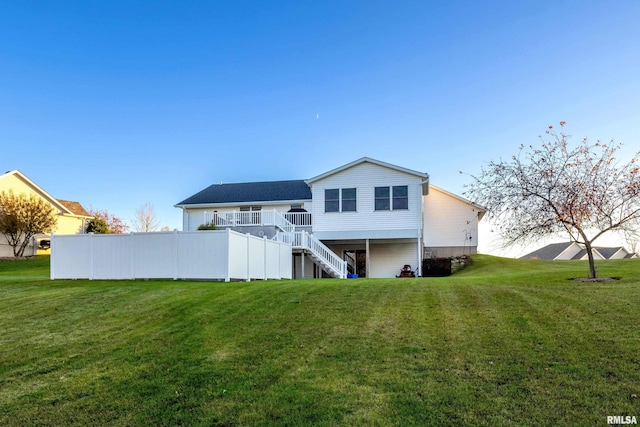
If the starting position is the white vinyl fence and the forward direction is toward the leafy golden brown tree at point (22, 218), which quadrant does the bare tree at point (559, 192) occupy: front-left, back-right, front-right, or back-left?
back-right

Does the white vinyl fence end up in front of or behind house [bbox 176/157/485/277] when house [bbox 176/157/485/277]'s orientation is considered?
behind

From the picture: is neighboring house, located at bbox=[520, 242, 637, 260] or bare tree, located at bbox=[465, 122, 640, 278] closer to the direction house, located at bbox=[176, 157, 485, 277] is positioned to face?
the neighboring house

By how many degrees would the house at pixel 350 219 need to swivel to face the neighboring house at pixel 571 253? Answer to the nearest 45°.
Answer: approximately 45° to its right

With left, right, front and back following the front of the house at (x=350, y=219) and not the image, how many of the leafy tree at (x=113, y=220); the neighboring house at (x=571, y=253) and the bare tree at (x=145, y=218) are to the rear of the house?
0

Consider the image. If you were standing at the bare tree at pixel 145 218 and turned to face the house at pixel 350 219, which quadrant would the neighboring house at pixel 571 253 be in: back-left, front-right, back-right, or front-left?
front-left

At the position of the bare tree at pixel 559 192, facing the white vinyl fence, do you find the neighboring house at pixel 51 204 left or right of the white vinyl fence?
right

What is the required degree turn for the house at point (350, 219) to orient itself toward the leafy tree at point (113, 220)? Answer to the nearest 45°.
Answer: approximately 45° to its left

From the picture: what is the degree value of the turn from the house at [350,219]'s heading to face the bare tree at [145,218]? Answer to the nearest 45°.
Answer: approximately 45° to its left

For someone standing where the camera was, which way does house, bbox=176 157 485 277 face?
facing away from the viewer

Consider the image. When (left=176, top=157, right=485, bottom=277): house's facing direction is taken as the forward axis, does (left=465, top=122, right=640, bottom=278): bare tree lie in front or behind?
behind
